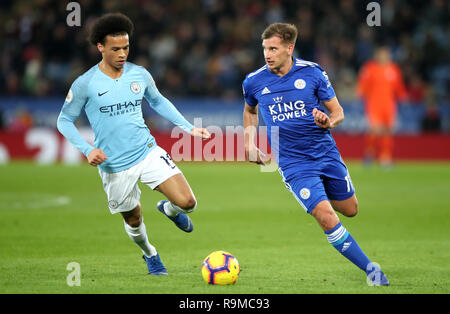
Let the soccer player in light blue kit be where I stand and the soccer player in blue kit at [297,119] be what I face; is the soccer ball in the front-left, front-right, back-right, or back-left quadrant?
front-right

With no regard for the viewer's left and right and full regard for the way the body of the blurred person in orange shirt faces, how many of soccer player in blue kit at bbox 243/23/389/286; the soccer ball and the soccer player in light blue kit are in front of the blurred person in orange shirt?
3

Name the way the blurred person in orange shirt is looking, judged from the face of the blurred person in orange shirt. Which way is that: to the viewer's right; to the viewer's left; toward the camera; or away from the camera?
toward the camera

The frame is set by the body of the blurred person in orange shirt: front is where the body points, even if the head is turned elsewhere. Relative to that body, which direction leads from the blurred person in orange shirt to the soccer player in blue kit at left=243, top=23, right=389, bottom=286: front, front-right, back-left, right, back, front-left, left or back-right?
front

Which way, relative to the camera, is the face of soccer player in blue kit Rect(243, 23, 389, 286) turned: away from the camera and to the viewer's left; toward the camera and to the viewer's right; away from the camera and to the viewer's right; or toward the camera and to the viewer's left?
toward the camera and to the viewer's left

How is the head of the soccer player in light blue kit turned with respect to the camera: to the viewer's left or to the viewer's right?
to the viewer's right

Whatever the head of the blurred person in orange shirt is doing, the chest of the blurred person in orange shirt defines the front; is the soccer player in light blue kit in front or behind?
in front

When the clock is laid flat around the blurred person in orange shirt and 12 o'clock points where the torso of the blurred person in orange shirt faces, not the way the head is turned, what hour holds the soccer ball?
The soccer ball is roughly at 12 o'clock from the blurred person in orange shirt.

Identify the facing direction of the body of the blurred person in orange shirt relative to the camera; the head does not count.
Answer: toward the camera
